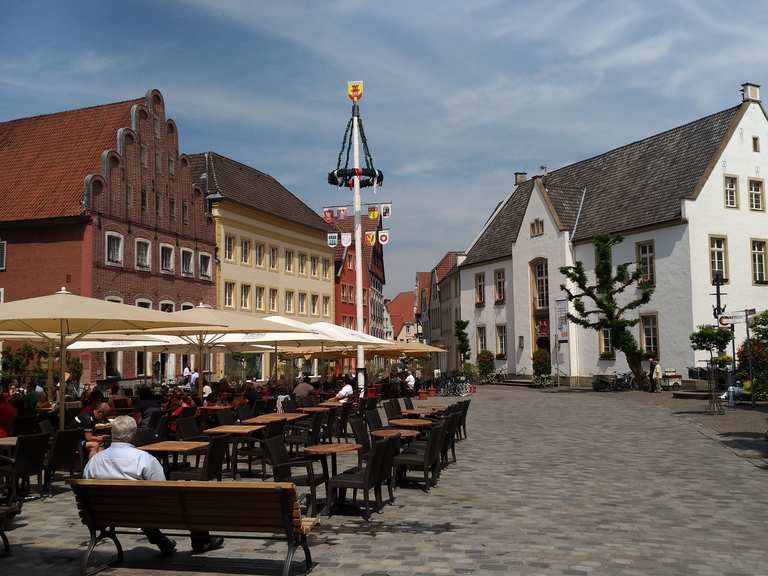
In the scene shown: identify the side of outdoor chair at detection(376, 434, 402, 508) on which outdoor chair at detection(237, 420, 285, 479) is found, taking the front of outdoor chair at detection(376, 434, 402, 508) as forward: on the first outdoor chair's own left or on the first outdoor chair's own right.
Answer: on the first outdoor chair's own right

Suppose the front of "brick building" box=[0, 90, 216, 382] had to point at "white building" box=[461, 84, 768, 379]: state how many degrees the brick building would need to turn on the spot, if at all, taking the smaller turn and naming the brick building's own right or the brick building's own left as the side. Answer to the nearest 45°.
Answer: approximately 45° to the brick building's own left

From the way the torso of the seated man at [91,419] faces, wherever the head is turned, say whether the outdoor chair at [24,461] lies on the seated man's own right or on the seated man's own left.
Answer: on the seated man's own right

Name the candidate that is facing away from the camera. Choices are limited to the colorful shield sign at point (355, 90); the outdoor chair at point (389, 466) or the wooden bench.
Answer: the wooden bench

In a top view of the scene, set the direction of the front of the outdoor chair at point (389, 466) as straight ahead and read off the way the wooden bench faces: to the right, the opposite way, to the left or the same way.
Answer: to the right

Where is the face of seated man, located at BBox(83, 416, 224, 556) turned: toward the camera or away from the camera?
away from the camera

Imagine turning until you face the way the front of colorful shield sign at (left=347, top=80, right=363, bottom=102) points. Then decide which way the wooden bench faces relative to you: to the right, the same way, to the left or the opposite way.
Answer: the opposite way

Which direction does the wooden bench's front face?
away from the camera

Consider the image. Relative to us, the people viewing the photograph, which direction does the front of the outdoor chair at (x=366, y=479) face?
facing to the left of the viewer

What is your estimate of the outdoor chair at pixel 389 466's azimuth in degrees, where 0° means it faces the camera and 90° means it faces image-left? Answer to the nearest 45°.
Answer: approximately 90°

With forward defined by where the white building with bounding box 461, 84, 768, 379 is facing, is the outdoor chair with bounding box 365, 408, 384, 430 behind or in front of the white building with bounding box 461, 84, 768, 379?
in front
